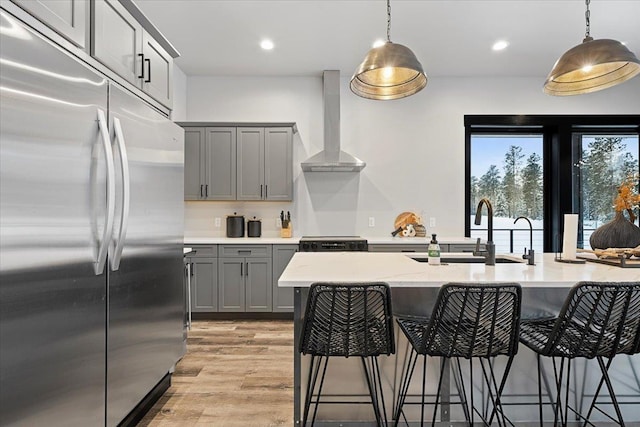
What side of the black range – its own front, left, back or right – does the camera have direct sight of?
front

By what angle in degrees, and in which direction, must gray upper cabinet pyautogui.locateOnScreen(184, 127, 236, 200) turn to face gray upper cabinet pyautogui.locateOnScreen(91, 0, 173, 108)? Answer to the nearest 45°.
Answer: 0° — it already faces it

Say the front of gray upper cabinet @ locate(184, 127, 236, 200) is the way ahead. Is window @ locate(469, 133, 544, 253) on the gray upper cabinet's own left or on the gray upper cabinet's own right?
on the gray upper cabinet's own left

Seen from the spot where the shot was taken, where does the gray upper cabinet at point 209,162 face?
facing the viewer

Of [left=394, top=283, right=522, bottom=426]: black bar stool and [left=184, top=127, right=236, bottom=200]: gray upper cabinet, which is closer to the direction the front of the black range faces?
the black bar stool

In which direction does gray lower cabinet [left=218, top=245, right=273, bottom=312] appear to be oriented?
toward the camera

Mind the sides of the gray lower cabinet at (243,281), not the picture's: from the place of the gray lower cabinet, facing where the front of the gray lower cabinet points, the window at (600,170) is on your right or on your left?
on your left

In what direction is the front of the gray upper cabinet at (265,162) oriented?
toward the camera

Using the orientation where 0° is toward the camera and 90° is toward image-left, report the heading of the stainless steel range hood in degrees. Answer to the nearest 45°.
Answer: approximately 0°

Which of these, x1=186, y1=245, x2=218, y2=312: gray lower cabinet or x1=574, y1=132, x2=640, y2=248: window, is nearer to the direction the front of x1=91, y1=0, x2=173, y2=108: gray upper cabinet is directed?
the window

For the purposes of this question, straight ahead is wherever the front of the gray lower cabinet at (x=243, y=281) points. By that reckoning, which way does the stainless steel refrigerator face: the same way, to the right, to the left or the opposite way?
to the left
